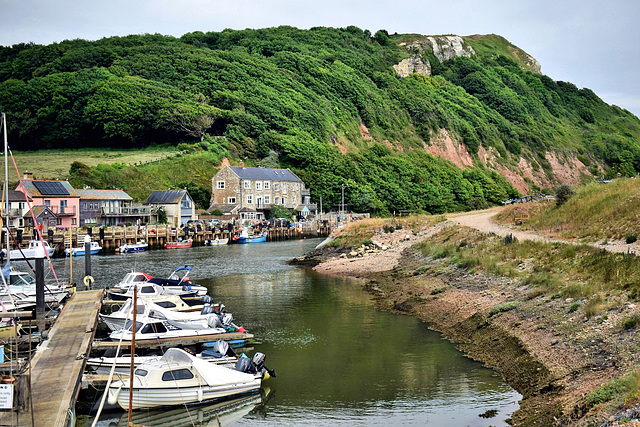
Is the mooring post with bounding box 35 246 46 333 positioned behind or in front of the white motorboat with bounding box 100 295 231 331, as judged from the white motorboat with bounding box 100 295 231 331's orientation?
in front

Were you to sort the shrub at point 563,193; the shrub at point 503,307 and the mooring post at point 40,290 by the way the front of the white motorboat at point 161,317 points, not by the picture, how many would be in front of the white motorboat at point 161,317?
1

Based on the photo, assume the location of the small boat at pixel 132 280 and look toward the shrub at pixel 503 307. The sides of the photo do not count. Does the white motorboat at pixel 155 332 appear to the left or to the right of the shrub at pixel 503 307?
right

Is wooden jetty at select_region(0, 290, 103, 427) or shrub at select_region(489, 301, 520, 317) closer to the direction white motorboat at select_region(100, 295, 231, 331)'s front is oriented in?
the wooden jetty

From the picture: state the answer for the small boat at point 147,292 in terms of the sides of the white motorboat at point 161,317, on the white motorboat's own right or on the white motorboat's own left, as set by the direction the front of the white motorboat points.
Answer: on the white motorboat's own right

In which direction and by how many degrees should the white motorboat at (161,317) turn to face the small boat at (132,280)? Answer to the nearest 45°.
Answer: approximately 90° to its right

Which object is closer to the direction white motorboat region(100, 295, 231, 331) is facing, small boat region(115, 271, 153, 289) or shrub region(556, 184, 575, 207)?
the small boat

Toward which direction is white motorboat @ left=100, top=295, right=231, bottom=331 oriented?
to the viewer's left

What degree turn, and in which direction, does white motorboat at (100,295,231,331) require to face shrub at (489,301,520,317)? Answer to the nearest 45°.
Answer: approximately 180°

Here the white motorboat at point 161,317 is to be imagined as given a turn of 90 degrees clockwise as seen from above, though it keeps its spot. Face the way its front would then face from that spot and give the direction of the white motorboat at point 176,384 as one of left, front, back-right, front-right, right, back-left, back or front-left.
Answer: back
